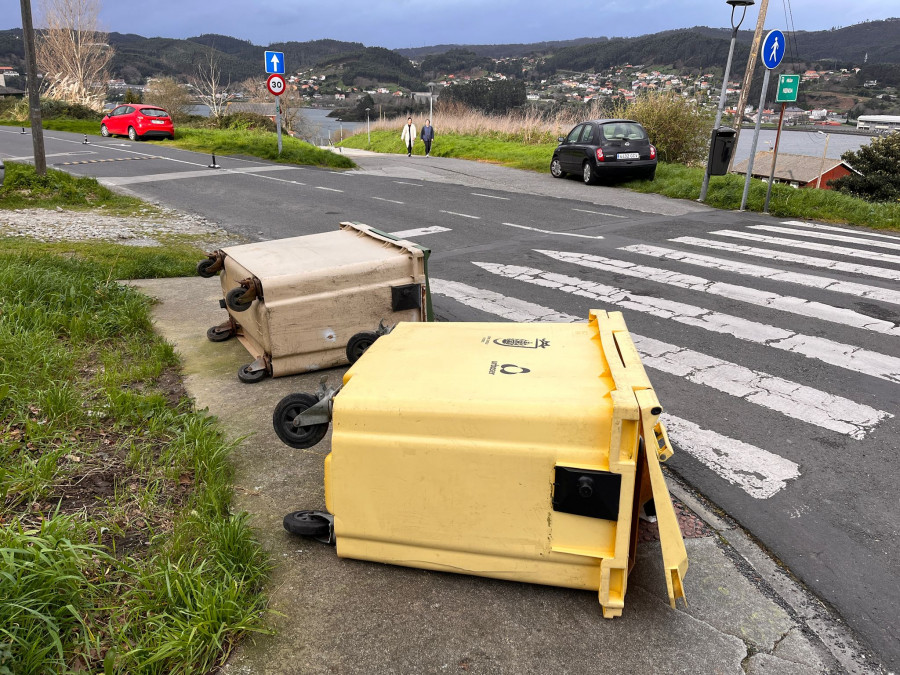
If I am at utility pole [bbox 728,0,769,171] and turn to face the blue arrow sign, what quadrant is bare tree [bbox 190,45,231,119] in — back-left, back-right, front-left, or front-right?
front-right

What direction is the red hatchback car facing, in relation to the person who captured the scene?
facing away from the viewer and to the left of the viewer

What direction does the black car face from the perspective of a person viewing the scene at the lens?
facing away from the viewer and to the left of the viewer

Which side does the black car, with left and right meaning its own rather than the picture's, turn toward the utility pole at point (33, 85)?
left

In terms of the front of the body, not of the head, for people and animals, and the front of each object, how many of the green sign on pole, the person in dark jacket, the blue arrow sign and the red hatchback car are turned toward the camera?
3

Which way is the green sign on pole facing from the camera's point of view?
toward the camera

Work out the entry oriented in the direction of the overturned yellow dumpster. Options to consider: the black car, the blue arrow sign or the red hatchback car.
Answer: the blue arrow sign

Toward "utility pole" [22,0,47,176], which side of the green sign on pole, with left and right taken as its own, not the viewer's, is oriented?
right

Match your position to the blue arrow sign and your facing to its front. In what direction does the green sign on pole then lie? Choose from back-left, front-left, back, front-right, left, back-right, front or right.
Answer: front-left

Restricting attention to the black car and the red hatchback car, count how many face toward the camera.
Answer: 0

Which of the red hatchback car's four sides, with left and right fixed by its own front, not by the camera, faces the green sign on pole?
back

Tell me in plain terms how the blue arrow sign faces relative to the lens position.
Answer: facing the viewer

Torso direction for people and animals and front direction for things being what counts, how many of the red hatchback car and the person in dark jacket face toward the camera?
1

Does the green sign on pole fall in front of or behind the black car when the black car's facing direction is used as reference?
behind

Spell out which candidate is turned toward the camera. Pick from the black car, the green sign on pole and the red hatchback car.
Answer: the green sign on pole
